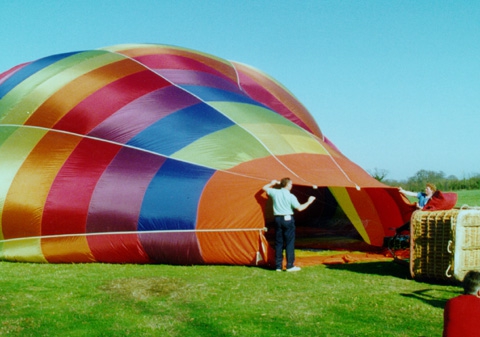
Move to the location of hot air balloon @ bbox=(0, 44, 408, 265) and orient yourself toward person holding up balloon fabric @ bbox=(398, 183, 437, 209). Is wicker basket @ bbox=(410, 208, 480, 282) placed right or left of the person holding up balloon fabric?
right

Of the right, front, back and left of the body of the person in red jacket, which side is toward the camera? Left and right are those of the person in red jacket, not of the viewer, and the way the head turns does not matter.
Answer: back

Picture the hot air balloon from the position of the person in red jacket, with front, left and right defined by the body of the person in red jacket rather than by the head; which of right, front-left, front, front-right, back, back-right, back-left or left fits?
front-left

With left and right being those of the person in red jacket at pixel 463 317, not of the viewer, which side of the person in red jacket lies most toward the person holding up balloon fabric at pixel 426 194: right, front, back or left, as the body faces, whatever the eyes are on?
front

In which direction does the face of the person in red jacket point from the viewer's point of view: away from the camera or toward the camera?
away from the camera

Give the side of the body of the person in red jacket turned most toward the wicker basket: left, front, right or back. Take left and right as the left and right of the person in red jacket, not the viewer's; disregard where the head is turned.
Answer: front

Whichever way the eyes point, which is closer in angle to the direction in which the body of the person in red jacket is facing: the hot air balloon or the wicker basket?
the wicker basket

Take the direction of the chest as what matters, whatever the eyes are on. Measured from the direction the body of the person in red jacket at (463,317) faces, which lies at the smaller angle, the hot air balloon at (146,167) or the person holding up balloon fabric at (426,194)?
the person holding up balloon fabric
